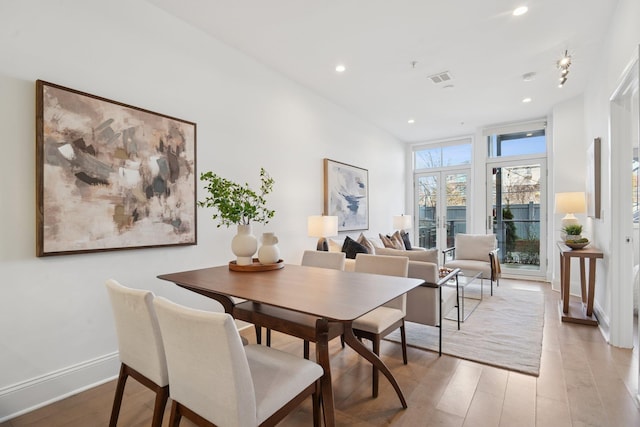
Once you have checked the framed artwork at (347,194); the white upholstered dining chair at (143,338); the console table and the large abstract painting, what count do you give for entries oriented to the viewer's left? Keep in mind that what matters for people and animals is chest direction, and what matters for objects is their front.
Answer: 1

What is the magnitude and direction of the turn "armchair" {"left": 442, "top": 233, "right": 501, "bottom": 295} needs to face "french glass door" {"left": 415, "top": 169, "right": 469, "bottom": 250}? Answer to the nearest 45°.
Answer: approximately 135° to its right

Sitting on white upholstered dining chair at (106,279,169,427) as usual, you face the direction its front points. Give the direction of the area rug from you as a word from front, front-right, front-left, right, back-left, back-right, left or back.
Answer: front-right

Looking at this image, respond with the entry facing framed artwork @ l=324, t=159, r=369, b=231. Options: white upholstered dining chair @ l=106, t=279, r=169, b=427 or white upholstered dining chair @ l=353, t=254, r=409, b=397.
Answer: white upholstered dining chair @ l=106, t=279, r=169, b=427

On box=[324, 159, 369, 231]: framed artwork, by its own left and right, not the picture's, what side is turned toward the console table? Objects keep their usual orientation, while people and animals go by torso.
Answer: front

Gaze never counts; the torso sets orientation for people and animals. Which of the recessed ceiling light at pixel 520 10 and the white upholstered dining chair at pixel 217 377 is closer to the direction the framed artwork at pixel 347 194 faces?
the recessed ceiling light

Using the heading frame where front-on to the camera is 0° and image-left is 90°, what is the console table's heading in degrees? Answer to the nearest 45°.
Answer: approximately 90°

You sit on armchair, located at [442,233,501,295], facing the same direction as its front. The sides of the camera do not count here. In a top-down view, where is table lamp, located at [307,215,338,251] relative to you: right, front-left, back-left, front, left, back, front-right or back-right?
front

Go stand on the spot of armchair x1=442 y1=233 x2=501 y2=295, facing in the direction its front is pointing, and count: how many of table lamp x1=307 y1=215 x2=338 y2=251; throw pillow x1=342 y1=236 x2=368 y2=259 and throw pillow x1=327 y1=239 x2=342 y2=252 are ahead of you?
3

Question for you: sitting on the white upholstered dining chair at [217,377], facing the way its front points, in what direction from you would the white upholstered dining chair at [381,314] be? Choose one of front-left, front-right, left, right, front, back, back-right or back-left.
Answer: front

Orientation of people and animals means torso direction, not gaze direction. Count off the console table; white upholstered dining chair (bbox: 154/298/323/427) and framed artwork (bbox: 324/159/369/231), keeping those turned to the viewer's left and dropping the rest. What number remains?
1

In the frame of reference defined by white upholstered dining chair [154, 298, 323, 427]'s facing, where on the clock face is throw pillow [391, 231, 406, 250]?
The throw pillow is roughly at 12 o'clock from the white upholstered dining chair.

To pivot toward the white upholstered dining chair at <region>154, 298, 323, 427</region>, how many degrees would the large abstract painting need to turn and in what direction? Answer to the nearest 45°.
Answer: approximately 45° to its right

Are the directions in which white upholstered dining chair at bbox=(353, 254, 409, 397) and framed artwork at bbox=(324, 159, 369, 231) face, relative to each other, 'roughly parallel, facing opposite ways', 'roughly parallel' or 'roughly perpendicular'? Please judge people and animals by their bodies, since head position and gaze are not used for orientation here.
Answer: roughly perpendicular

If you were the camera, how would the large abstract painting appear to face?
facing the viewer and to the right of the viewer

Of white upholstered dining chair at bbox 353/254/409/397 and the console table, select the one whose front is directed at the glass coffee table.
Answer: the console table

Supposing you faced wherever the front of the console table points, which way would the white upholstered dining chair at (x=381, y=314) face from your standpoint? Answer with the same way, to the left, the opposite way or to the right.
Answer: to the left

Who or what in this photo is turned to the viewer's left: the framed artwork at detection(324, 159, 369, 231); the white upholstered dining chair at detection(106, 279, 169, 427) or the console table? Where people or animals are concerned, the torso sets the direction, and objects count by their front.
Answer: the console table
